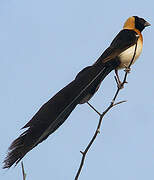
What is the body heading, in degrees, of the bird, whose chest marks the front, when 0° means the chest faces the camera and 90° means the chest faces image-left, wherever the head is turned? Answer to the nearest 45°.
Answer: approximately 270°
